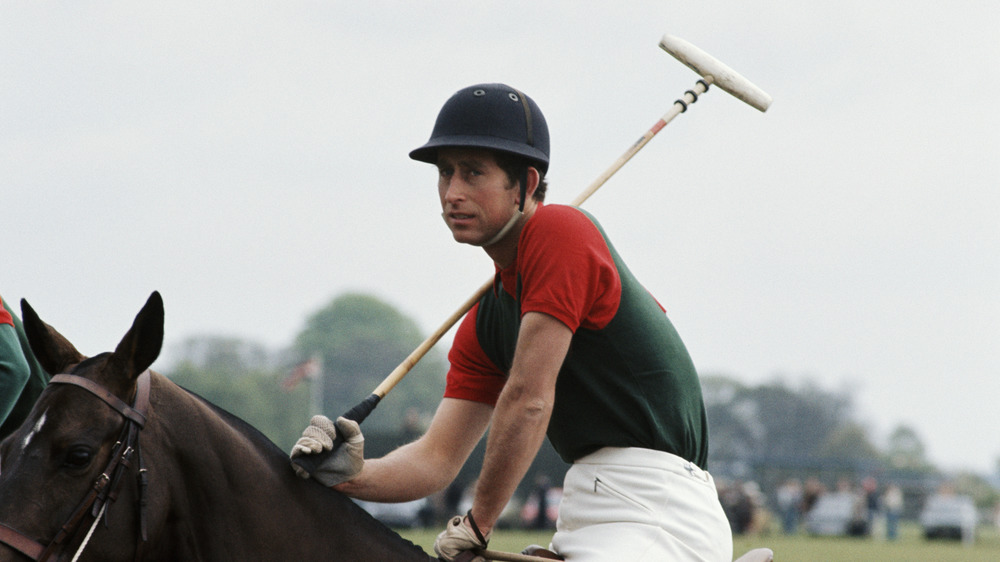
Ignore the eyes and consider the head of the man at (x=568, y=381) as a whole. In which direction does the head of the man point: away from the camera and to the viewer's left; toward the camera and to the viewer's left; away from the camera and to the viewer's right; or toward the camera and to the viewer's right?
toward the camera and to the viewer's left

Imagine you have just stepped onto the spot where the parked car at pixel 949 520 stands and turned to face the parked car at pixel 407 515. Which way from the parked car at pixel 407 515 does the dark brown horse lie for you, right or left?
left

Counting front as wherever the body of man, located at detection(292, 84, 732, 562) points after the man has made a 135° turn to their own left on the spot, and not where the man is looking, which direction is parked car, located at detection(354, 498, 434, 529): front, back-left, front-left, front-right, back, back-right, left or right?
back-left

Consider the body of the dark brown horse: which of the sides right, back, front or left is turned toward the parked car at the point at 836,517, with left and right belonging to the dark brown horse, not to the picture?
back

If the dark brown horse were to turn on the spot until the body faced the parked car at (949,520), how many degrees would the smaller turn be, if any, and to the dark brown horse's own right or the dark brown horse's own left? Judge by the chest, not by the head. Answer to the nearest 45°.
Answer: approximately 180°

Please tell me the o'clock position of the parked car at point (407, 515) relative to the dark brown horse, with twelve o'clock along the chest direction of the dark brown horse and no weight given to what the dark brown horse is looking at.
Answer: The parked car is roughly at 5 o'clock from the dark brown horse.

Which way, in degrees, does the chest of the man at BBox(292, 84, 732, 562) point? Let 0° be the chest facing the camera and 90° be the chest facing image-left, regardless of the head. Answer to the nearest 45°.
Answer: approximately 90°
